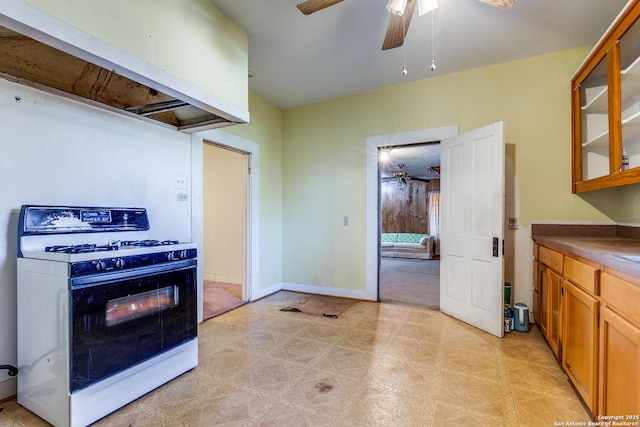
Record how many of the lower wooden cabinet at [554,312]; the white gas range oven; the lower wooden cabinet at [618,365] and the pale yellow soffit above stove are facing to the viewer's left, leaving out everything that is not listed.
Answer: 2

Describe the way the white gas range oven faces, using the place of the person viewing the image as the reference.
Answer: facing the viewer and to the right of the viewer

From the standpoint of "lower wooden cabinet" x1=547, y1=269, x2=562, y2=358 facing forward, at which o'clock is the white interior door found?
The white interior door is roughly at 1 o'clock from the lower wooden cabinet.

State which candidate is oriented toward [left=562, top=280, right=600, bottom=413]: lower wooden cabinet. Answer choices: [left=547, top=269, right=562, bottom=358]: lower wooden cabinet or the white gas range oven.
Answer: the white gas range oven

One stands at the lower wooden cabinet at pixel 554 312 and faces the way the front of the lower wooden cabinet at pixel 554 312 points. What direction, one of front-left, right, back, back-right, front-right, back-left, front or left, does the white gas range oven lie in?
front-left

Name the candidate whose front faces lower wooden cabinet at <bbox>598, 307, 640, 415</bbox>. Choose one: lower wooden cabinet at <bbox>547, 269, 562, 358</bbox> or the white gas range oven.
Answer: the white gas range oven

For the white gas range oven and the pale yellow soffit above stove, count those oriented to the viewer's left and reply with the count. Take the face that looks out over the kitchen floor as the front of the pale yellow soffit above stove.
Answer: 0

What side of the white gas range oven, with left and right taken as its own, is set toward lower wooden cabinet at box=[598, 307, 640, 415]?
front

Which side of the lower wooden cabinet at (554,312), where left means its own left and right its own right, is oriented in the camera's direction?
left

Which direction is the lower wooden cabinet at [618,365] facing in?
to the viewer's left

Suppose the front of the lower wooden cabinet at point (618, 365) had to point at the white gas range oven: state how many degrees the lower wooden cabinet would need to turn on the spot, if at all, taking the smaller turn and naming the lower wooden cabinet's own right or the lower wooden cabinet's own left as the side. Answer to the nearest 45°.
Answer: approximately 45° to the lower wooden cabinet's own left

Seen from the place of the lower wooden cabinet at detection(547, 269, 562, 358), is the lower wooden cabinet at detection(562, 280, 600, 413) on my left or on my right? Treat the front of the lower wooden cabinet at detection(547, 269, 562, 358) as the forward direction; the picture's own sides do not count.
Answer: on my left

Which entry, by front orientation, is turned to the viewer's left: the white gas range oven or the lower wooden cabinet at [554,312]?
the lower wooden cabinet
